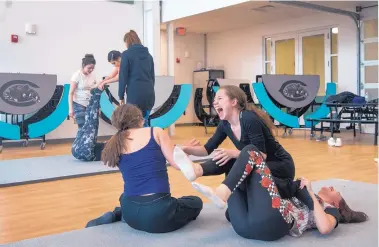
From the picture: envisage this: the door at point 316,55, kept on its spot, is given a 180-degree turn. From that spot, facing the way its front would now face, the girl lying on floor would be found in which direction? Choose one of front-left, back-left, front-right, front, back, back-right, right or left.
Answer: back-right

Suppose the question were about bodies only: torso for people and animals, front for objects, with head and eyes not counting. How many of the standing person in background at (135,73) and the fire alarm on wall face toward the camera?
1

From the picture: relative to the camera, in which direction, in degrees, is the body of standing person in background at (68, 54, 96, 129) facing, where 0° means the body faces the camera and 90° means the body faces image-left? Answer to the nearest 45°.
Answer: approximately 315°

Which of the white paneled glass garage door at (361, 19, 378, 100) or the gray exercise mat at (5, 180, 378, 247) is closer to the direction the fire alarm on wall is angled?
the gray exercise mat

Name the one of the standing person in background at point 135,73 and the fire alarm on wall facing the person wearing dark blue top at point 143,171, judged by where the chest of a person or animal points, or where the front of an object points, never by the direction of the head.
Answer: the fire alarm on wall

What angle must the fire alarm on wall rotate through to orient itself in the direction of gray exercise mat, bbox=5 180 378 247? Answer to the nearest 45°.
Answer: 0° — it already faces it

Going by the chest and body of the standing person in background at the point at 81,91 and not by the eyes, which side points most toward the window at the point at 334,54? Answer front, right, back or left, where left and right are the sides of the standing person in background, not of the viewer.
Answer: left

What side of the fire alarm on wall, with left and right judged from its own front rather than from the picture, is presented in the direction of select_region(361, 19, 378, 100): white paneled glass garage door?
left

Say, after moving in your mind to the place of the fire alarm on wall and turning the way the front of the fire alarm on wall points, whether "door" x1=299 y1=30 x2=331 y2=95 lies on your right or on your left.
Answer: on your left

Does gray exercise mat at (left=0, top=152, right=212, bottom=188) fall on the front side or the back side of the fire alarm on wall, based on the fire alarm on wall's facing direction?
on the front side

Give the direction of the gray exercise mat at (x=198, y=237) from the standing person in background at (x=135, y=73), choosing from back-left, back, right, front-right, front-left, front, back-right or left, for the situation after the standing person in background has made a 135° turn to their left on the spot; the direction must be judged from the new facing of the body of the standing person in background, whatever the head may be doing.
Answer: front

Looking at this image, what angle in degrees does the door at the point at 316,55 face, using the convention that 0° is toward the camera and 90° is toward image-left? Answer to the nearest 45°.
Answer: approximately 45°

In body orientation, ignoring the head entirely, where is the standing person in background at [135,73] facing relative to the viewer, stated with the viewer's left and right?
facing away from the viewer and to the left of the viewer
